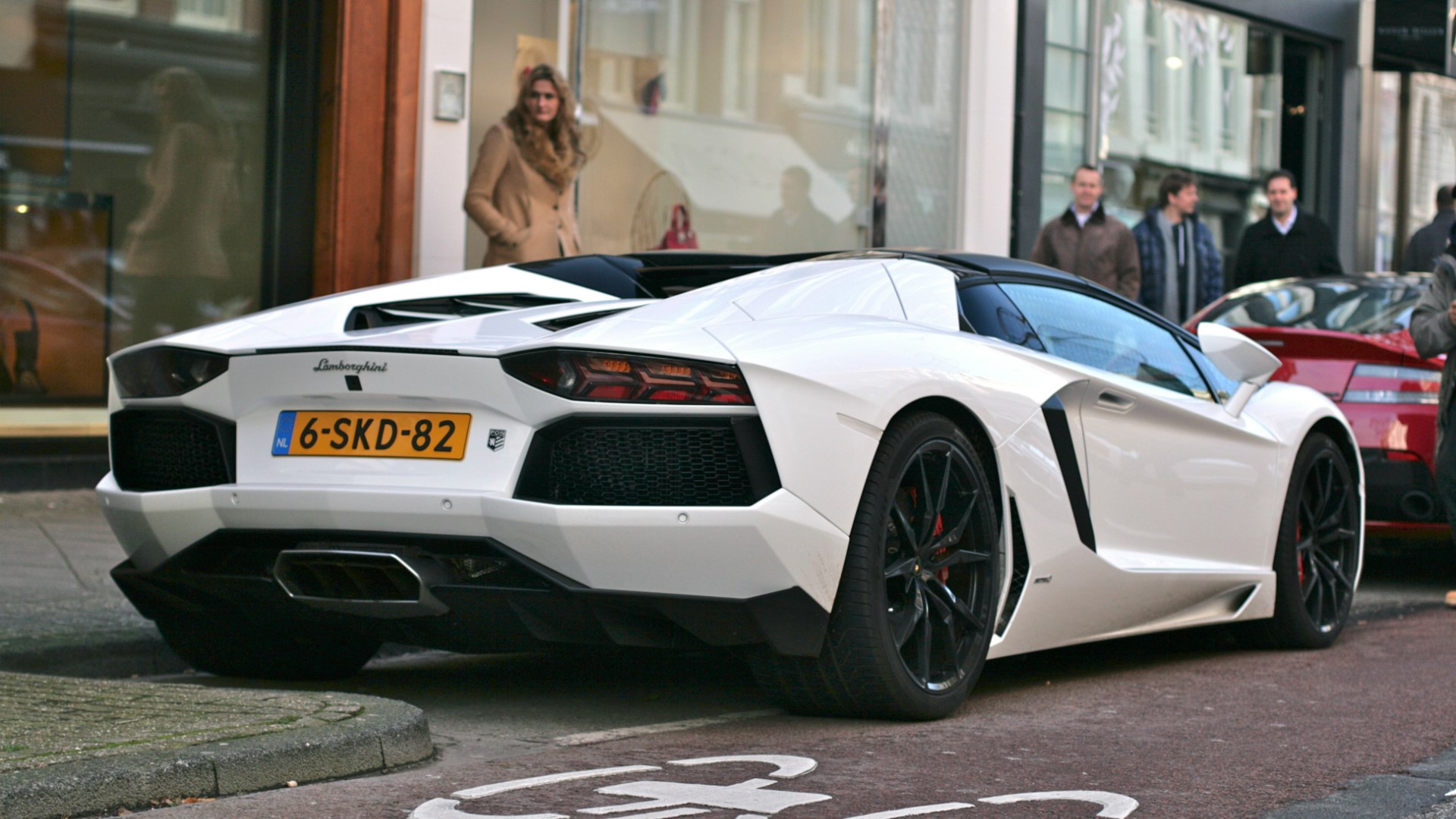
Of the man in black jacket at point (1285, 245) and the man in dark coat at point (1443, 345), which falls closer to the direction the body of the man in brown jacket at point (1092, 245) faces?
the man in dark coat

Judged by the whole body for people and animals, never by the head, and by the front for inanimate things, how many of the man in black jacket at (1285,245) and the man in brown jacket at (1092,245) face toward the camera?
2

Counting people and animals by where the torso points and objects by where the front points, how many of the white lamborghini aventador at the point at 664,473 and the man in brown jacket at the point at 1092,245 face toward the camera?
1

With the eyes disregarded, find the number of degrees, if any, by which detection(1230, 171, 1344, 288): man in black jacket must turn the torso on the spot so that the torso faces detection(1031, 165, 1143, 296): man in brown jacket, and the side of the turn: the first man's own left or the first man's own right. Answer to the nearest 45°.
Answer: approximately 45° to the first man's own right

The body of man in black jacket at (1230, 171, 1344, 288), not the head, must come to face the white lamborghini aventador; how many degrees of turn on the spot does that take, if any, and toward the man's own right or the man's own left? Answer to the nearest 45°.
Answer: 0° — they already face it

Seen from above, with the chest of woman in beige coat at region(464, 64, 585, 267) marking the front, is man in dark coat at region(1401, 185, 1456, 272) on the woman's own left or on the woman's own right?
on the woman's own left

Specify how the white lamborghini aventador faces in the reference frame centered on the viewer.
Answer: facing away from the viewer and to the right of the viewer

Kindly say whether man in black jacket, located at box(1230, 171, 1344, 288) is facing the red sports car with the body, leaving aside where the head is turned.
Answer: yes

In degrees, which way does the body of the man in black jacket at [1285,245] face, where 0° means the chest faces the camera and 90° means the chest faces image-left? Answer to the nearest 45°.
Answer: approximately 0°
